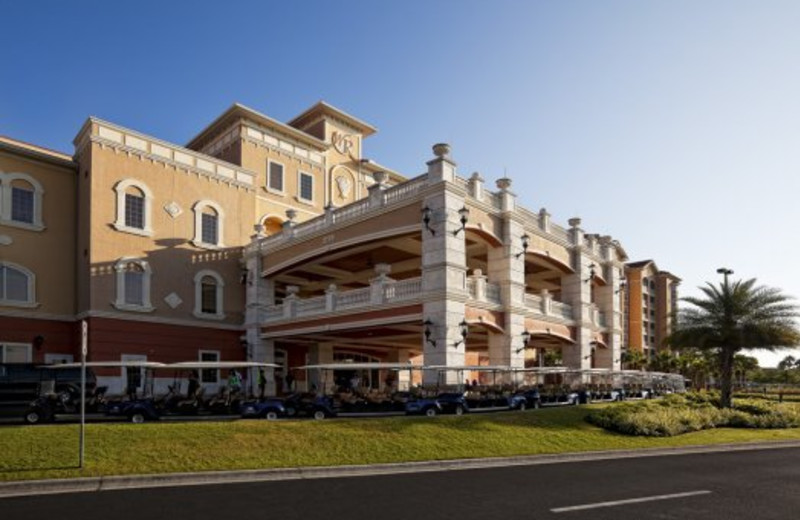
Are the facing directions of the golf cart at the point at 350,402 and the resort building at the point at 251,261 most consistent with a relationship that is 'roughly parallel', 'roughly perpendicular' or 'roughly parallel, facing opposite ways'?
roughly perpendicular

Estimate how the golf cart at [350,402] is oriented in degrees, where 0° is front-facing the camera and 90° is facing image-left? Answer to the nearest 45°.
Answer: approximately 45°

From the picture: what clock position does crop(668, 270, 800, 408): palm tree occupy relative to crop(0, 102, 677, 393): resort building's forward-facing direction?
The palm tree is roughly at 11 o'clock from the resort building.

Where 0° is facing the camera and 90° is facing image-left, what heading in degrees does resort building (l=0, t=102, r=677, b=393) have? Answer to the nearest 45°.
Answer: approximately 315°
